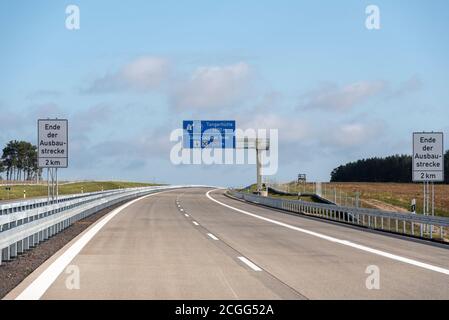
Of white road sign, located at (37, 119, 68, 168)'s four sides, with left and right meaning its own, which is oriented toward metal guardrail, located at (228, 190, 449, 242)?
left

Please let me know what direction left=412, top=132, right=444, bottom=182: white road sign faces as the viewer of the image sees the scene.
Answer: facing the viewer

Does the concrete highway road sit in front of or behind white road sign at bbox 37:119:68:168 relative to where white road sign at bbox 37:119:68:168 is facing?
in front

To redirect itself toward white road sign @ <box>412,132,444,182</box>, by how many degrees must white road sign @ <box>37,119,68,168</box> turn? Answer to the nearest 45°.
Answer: approximately 90° to its left

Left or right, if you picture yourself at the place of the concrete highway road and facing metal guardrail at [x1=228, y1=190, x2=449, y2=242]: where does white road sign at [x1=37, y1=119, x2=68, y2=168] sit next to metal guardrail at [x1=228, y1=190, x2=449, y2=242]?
left

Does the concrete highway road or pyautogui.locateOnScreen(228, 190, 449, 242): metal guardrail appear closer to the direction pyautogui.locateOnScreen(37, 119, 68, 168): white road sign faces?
the concrete highway road

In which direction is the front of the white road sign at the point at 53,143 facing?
toward the camera

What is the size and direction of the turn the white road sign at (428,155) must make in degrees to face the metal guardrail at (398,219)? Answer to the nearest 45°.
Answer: approximately 135° to its right

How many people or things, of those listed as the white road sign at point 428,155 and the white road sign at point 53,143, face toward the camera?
2

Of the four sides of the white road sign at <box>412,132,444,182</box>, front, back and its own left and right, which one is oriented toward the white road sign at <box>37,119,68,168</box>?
right
